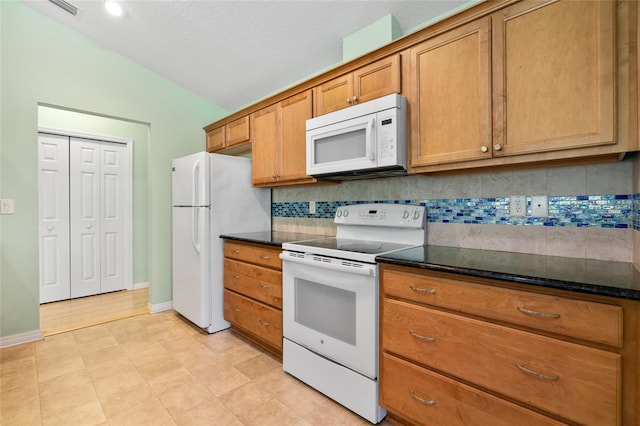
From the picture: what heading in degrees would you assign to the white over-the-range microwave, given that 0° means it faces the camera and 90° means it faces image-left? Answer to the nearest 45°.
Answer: approximately 45°

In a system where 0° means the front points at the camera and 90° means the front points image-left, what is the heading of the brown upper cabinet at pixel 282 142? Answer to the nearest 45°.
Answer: approximately 45°

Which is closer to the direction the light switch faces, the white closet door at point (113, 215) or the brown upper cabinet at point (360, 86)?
the brown upper cabinet

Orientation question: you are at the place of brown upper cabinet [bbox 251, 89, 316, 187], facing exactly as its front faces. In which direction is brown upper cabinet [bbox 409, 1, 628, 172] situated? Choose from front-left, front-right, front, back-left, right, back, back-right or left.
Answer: left

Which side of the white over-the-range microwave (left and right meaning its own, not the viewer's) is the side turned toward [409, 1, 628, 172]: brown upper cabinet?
left

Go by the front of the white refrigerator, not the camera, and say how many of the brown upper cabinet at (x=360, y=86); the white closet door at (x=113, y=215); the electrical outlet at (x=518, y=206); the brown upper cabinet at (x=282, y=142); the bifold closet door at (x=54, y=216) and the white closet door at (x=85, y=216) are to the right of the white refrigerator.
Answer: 3

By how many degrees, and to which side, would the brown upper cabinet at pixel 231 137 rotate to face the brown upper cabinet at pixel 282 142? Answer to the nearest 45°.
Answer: approximately 90° to its left

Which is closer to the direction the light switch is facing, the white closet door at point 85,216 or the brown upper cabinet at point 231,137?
the brown upper cabinet

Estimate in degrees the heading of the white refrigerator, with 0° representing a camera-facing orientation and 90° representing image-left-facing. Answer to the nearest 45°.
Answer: approximately 45°

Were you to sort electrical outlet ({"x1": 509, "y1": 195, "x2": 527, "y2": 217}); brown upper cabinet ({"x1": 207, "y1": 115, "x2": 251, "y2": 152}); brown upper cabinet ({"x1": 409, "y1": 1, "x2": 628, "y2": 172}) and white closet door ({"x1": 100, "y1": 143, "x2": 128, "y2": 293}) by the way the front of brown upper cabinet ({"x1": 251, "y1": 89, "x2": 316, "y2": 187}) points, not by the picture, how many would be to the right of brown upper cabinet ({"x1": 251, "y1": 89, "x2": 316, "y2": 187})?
2
